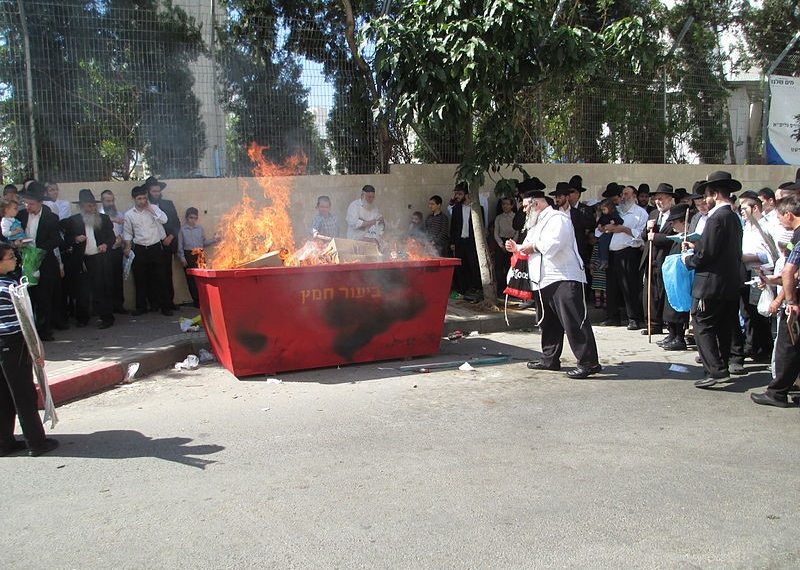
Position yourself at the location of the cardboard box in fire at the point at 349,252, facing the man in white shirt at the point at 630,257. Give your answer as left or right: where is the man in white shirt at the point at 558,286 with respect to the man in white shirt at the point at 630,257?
right

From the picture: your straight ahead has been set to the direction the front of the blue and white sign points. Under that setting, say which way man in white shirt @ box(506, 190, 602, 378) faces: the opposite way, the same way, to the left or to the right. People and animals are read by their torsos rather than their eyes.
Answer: to the right

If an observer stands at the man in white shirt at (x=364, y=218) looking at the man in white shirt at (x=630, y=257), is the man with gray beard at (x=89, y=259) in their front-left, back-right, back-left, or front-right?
back-right

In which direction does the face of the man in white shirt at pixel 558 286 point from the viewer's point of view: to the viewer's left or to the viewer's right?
to the viewer's left

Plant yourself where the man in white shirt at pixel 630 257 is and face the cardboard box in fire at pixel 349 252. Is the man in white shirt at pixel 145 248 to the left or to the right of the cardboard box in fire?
right

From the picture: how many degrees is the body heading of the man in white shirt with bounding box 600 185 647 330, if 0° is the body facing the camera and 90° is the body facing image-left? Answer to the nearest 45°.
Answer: approximately 45°

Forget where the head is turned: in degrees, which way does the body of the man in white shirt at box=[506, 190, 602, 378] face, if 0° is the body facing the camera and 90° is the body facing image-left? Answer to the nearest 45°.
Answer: approximately 90°

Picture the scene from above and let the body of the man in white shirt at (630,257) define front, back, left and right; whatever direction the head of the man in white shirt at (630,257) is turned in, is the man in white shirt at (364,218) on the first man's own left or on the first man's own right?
on the first man's own right

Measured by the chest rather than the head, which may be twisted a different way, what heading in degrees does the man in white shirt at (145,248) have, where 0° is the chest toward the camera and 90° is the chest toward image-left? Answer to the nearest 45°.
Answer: approximately 0°

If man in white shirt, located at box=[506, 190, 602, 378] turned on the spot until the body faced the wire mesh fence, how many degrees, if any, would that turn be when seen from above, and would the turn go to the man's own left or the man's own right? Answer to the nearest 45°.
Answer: approximately 45° to the man's own right

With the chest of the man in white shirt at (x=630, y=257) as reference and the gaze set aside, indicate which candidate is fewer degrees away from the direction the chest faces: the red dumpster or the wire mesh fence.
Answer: the red dumpster
